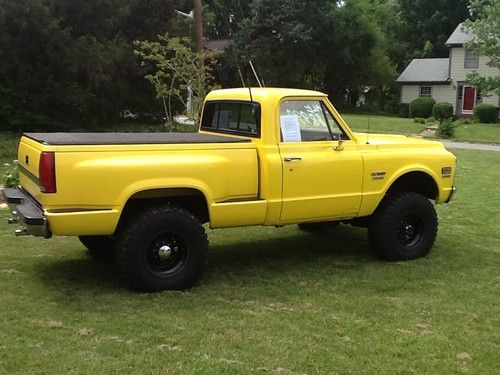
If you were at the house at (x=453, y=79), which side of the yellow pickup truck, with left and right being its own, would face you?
front

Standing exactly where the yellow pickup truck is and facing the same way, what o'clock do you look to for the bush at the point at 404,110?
The bush is roughly at 11 o'clock from the yellow pickup truck.

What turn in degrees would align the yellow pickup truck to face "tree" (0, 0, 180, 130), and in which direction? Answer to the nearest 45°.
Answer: approximately 45° to its left

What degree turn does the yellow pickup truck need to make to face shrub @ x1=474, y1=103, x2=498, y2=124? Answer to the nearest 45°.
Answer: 0° — it already faces it

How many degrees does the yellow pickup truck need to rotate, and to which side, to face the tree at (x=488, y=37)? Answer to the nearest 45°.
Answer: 0° — it already faces it

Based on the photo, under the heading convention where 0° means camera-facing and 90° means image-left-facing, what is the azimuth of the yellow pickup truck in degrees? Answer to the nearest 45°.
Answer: approximately 225°

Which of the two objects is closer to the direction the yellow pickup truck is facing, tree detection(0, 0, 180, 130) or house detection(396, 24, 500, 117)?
the house

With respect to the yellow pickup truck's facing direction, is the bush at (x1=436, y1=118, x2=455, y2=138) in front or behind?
in front

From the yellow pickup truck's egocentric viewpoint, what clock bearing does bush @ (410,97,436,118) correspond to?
The bush is roughly at 11 o'clock from the yellow pickup truck.

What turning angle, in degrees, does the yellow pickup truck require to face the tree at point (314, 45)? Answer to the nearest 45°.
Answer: approximately 45° to its left
